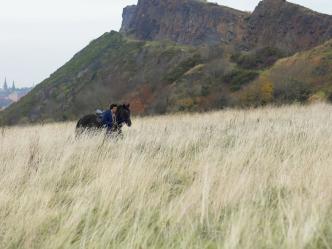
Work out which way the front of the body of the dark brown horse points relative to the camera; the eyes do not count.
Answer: to the viewer's right
